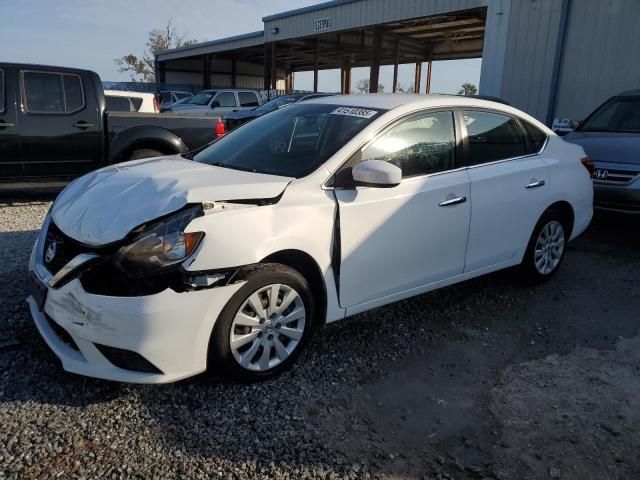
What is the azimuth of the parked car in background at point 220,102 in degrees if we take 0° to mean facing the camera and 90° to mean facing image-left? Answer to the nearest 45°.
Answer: approximately 45°

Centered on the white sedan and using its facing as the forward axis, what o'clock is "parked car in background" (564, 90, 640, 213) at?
The parked car in background is roughly at 6 o'clock from the white sedan.

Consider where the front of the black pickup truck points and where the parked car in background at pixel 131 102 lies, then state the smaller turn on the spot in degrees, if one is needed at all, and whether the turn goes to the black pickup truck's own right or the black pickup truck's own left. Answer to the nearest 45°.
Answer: approximately 90° to the black pickup truck's own right

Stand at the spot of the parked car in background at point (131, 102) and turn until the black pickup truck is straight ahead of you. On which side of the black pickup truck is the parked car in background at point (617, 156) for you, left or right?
left

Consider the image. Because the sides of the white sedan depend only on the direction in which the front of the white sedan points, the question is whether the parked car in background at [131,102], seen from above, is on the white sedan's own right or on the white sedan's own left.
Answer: on the white sedan's own right

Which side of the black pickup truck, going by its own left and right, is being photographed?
left

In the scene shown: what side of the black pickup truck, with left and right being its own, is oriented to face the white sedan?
left

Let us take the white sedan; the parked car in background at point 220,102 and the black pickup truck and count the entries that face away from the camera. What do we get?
0

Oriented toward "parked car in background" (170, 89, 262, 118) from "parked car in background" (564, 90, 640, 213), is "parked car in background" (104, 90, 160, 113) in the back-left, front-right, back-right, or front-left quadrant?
front-left

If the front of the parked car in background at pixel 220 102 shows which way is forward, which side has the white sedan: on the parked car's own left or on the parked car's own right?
on the parked car's own left

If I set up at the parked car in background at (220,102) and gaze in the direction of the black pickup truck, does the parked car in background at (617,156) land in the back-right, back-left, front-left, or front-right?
front-left

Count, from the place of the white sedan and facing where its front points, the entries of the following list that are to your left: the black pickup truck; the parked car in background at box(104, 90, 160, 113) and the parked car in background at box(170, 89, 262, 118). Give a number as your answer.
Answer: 0

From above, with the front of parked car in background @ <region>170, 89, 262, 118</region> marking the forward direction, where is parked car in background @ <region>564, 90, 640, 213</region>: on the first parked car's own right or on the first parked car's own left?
on the first parked car's own left

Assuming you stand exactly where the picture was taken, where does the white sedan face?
facing the viewer and to the left of the viewer

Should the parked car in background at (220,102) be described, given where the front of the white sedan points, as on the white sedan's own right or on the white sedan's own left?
on the white sedan's own right

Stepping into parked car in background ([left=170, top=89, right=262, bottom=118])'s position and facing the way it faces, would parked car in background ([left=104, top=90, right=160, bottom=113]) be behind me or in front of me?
in front

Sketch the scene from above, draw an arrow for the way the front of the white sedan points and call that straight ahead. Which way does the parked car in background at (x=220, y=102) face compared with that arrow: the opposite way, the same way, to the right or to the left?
the same way
